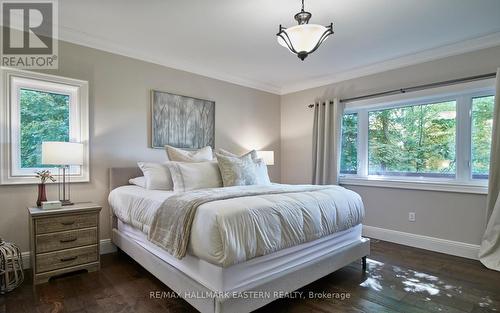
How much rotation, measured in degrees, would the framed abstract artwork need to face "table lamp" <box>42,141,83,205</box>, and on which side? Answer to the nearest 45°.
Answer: approximately 90° to its right

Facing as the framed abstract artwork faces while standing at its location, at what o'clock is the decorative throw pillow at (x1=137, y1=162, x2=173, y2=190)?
The decorative throw pillow is roughly at 2 o'clock from the framed abstract artwork.

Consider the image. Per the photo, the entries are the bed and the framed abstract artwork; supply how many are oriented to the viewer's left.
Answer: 0

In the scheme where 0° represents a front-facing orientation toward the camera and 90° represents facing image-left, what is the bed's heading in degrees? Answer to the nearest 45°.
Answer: approximately 315°

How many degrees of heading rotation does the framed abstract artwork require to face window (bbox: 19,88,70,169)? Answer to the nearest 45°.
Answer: approximately 90° to its right

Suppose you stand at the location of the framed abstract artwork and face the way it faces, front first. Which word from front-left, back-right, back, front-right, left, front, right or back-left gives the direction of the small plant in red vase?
right

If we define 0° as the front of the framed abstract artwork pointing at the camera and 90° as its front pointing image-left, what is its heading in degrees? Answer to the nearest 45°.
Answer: approximately 315°

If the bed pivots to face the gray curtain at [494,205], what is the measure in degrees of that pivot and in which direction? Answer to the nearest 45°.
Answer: approximately 45° to its left

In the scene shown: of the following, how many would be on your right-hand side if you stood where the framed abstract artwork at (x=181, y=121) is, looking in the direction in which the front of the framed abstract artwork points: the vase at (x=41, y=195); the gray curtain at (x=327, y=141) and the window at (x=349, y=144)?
1
